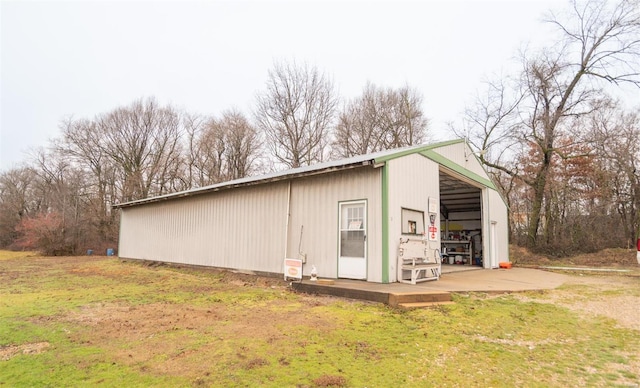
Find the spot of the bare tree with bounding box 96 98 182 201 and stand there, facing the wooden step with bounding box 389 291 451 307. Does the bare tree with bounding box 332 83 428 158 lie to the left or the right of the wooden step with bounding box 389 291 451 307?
left

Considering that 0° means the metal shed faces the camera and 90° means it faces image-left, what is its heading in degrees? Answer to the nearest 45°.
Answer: approximately 315°

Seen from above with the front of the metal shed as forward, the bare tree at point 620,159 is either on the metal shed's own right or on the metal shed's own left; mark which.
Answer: on the metal shed's own left

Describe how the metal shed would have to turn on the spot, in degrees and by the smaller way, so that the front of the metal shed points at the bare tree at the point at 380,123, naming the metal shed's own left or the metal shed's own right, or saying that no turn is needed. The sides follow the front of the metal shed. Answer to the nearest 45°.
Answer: approximately 135° to the metal shed's own left

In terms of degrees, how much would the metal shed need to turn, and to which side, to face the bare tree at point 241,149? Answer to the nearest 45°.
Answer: approximately 135° to its left

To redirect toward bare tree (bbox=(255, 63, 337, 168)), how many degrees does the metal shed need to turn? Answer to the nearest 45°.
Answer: approximately 135° to its left

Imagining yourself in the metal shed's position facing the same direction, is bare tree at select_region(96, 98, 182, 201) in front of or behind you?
behind

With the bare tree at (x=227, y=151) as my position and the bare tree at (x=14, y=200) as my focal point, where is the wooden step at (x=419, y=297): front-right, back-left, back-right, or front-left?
back-left

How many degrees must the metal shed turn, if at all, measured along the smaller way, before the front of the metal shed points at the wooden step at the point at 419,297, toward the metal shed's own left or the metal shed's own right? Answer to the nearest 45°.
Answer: approximately 45° to the metal shed's own right

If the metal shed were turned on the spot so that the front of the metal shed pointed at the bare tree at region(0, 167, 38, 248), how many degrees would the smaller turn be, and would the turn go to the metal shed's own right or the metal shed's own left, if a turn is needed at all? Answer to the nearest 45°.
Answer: approximately 180°
